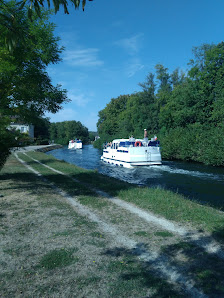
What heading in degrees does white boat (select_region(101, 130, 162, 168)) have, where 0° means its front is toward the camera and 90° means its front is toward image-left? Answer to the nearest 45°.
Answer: approximately 135°

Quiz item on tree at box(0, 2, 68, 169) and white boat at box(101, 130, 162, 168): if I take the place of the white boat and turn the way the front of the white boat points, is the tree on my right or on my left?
on my left
